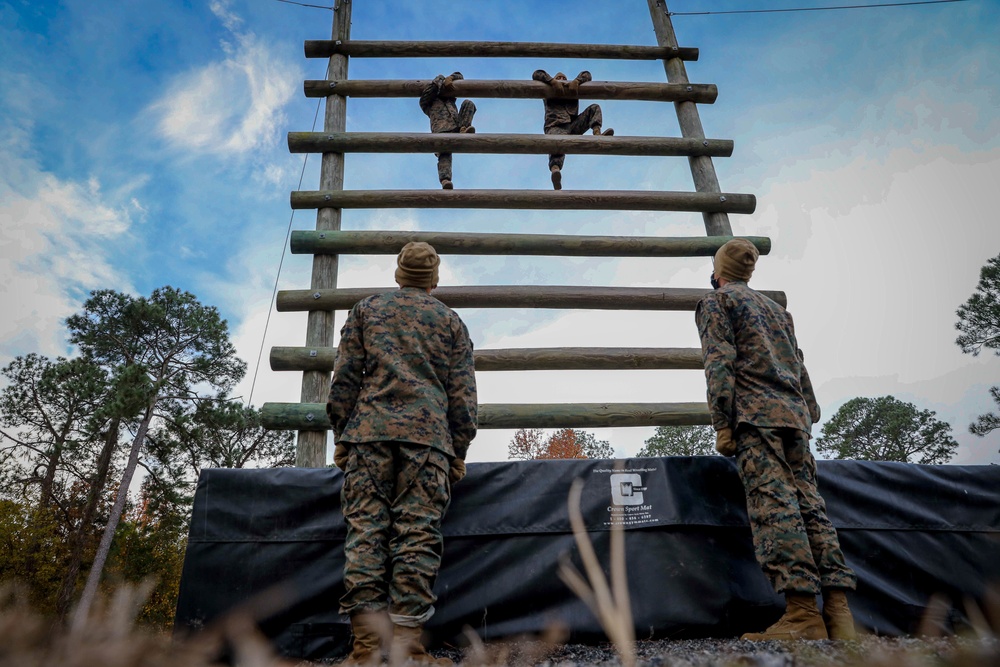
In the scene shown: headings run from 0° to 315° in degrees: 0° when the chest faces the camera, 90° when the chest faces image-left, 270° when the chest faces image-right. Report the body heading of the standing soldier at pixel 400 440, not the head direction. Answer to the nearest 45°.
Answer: approximately 180°

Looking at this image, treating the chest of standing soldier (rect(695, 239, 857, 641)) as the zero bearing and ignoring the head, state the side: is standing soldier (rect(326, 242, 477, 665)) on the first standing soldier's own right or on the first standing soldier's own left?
on the first standing soldier's own left

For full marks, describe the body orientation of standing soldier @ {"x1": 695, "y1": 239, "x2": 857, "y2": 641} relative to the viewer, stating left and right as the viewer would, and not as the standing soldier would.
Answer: facing away from the viewer and to the left of the viewer

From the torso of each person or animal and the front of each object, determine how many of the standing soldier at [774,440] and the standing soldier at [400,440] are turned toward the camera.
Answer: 0

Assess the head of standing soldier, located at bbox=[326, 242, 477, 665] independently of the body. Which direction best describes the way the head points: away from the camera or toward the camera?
away from the camera

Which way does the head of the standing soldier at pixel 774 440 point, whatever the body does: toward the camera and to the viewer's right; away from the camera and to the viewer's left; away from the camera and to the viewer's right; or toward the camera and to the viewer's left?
away from the camera and to the viewer's left
